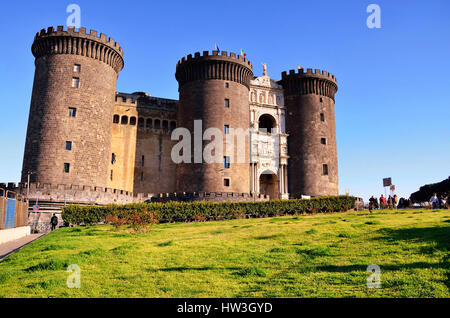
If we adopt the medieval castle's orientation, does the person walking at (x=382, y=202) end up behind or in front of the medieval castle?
in front

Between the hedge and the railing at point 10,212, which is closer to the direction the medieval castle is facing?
the hedge

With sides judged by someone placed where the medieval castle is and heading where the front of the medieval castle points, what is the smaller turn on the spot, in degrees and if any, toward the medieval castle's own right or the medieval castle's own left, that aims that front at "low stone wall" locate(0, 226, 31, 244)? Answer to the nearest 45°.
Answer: approximately 90° to the medieval castle's own right

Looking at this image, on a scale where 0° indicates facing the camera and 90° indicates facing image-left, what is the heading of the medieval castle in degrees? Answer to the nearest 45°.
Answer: approximately 315°

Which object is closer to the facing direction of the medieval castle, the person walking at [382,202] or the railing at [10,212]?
the person walking

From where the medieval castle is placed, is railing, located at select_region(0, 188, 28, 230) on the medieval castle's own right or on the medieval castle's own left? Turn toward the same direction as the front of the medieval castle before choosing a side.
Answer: on the medieval castle's own right

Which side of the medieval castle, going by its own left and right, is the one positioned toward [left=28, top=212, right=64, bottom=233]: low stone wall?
right
